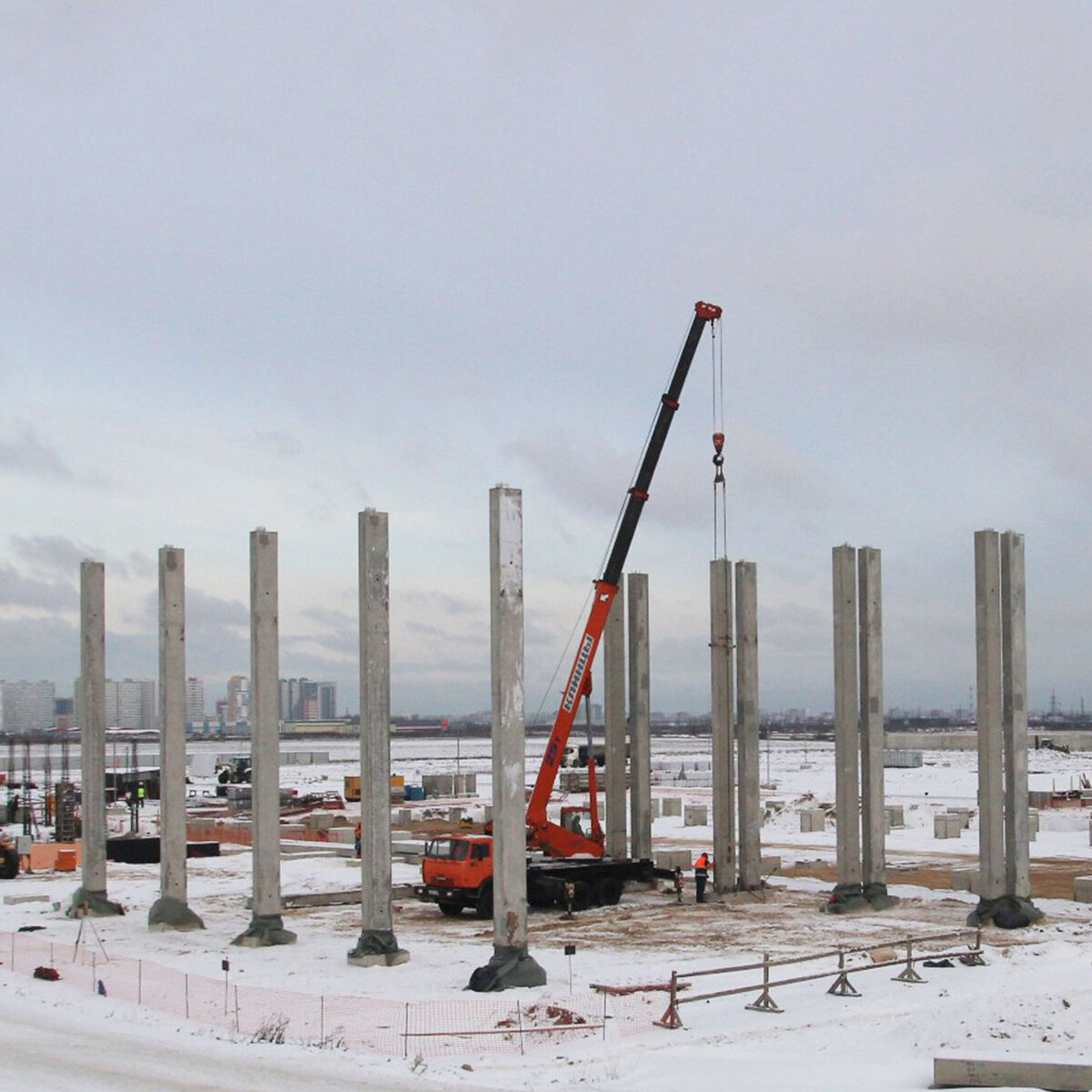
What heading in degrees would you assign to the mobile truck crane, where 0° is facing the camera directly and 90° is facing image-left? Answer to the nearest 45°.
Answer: approximately 45°

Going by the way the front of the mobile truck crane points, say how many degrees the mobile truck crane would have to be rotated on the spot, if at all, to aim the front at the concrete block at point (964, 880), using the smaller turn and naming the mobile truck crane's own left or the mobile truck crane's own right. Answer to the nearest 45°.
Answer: approximately 135° to the mobile truck crane's own left

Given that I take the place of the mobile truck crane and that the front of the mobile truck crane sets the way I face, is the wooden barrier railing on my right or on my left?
on my left

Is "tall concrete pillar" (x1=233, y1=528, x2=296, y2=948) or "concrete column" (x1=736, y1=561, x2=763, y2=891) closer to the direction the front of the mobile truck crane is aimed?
the tall concrete pillar
